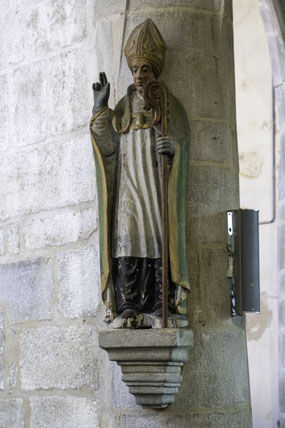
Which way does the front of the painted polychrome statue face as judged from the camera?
facing the viewer

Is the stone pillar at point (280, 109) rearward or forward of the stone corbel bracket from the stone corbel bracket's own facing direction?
rearward

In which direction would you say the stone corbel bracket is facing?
toward the camera
